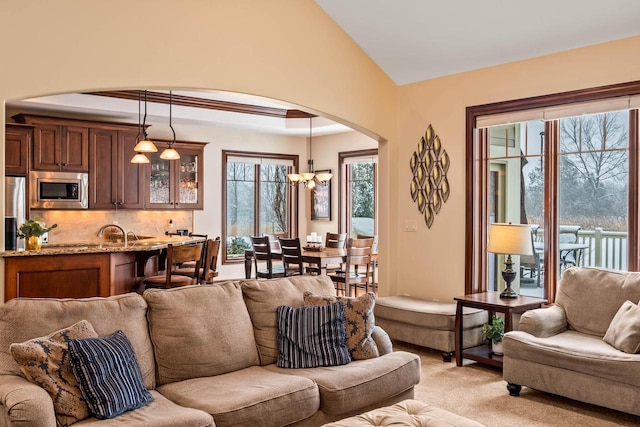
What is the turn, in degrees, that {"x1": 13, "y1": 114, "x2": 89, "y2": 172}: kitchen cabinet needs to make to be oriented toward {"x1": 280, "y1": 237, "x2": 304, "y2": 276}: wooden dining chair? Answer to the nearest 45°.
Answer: approximately 45° to its left

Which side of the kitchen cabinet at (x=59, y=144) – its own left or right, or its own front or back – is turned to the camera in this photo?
front

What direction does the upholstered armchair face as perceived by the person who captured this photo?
facing the viewer and to the left of the viewer

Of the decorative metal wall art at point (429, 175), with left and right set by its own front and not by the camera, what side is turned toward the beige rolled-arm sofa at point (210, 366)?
front

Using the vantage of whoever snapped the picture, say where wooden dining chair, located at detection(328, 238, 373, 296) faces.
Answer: facing away from the viewer and to the left of the viewer

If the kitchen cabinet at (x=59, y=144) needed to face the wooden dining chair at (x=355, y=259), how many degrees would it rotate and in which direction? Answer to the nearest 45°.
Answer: approximately 45° to its left

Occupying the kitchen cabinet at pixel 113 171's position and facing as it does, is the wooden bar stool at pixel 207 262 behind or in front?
in front

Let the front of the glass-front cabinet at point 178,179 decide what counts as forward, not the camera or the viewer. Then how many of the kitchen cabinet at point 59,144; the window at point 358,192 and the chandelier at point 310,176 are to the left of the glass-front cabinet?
2

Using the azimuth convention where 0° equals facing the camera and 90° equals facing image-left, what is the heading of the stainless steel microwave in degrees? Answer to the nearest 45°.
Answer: approximately 0°

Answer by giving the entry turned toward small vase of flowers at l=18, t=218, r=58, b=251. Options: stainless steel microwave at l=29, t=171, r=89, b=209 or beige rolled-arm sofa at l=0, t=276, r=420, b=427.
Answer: the stainless steel microwave

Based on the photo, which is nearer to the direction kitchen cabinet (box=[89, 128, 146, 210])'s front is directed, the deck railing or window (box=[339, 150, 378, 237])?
the deck railing

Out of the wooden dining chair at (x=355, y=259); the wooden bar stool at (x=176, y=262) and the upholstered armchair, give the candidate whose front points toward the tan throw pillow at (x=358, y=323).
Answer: the upholstered armchair

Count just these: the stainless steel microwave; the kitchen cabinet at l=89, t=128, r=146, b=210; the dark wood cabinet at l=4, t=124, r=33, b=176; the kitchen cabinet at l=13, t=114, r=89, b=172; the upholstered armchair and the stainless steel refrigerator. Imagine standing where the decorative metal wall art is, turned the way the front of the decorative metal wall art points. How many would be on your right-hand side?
5

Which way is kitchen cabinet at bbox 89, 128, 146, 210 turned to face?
toward the camera

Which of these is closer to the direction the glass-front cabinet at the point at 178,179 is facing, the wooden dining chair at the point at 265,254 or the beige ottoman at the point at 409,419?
the beige ottoman

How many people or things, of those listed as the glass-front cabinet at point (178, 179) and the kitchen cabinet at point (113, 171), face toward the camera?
2

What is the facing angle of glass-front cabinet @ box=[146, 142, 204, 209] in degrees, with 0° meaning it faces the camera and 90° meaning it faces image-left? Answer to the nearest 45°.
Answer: approximately 0°

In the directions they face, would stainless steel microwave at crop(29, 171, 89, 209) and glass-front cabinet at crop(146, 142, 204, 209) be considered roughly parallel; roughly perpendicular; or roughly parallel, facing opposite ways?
roughly parallel
